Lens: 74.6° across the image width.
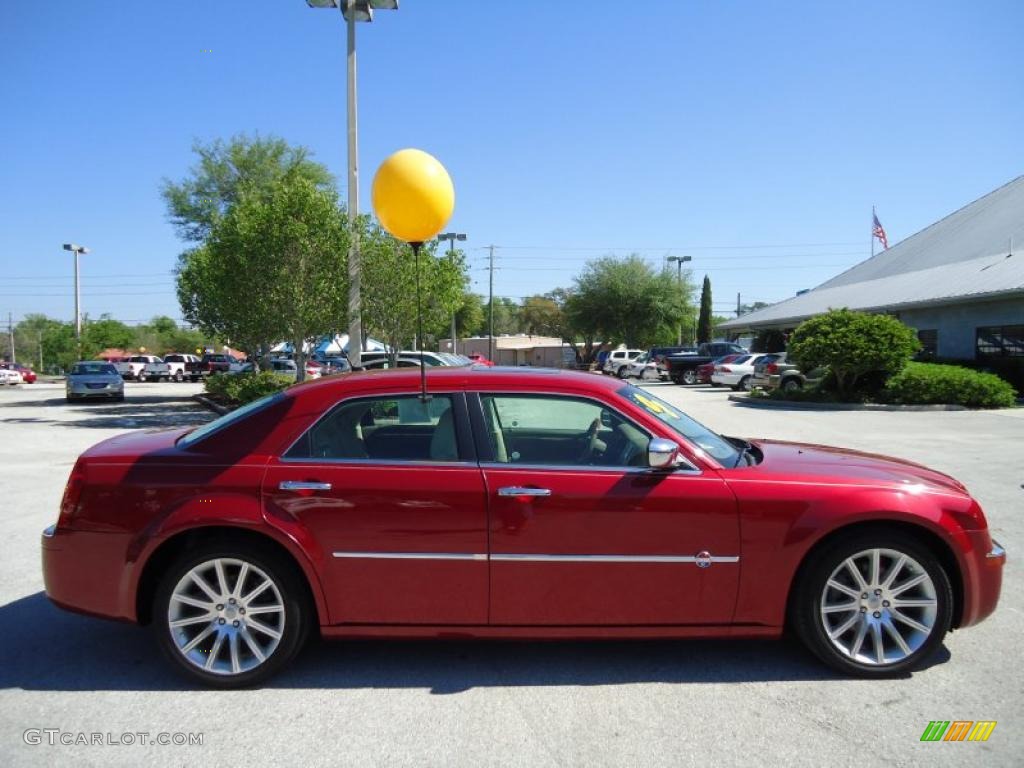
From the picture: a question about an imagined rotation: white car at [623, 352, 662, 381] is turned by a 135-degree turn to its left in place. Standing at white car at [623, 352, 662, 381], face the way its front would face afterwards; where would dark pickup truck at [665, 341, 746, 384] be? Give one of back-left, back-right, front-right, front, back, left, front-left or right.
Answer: front-right

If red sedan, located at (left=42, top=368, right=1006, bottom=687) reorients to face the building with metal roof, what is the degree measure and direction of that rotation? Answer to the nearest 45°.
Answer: approximately 45° to its left

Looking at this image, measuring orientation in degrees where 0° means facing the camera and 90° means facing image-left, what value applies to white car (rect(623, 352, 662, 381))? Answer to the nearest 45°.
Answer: approximately 45°

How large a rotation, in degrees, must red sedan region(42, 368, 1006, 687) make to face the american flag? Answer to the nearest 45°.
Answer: approximately 45° to its left

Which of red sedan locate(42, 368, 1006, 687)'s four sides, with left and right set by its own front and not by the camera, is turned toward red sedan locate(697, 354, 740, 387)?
left

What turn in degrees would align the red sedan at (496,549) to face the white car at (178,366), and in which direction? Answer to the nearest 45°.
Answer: approximately 135° to its left

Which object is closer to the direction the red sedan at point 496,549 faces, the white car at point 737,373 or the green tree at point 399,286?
the white car

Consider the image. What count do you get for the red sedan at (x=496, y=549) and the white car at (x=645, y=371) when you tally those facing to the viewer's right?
1

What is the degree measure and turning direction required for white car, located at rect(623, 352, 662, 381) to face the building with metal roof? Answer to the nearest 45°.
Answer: approximately 90° to its left

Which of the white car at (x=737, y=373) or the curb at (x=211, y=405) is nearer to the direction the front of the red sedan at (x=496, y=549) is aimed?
the white car

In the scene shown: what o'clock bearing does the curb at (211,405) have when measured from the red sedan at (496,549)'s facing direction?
The curb is roughly at 8 o'clock from the red sedan.

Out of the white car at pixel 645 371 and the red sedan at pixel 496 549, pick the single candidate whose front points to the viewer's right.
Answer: the red sedan

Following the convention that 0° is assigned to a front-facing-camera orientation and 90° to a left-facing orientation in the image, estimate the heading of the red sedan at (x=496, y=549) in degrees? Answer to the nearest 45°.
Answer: approximately 270°

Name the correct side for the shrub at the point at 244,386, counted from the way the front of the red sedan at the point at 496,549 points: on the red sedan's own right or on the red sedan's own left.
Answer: on the red sedan's own left
